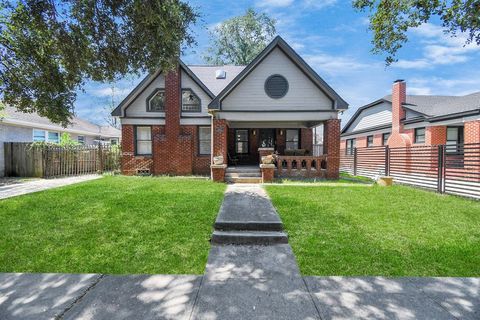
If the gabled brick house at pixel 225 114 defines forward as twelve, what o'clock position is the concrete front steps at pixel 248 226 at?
The concrete front steps is roughly at 12 o'clock from the gabled brick house.

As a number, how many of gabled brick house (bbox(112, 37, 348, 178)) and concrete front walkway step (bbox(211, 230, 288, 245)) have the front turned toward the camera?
2

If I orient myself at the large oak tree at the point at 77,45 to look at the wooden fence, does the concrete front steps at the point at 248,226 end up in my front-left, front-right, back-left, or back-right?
back-right

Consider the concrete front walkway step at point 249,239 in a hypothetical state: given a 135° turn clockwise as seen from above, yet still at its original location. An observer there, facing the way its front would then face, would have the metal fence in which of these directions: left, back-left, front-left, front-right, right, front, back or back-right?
right

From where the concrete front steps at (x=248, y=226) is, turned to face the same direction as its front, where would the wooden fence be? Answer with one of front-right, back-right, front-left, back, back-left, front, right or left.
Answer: back-right

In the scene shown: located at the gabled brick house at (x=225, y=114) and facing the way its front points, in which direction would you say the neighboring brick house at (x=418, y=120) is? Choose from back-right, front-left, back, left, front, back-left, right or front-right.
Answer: left

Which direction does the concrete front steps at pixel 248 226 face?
toward the camera

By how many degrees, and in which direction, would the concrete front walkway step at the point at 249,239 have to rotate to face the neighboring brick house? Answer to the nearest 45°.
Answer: approximately 135° to its left

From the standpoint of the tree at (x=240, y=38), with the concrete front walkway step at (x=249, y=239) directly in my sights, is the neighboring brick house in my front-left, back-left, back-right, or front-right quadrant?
front-left

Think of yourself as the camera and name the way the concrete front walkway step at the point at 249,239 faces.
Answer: facing the viewer

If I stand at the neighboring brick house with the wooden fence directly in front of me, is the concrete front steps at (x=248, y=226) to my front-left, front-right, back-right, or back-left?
front-left

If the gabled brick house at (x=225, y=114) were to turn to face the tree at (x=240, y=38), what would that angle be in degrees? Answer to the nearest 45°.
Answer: approximately 180°

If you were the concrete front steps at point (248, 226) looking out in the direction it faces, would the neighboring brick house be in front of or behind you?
behind

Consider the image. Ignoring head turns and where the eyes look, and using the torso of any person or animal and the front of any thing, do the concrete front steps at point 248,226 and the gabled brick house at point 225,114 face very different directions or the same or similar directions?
same or similar directions

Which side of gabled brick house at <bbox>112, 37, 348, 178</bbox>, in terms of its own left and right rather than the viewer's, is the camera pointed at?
front

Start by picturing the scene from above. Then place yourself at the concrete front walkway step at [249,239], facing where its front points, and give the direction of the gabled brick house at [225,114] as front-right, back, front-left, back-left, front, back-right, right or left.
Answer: back

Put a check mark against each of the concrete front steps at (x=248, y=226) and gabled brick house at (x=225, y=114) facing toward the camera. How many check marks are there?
2

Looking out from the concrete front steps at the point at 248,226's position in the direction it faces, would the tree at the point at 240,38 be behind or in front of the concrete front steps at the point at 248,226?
behind

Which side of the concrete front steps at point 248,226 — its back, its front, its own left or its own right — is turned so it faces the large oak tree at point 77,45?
right
